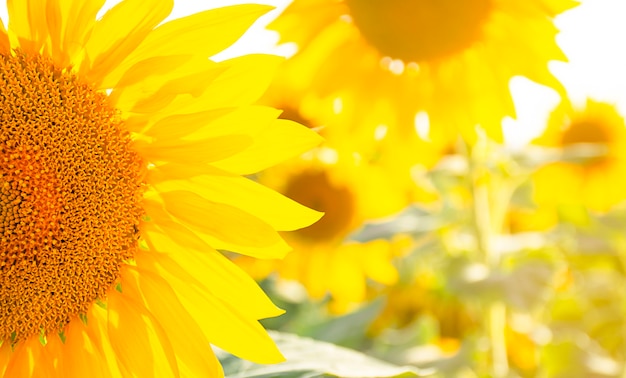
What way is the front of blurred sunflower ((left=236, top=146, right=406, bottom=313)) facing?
toward the camera

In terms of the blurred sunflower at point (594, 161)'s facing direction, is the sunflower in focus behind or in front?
in front

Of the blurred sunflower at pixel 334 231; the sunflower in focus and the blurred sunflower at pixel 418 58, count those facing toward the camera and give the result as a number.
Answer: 3

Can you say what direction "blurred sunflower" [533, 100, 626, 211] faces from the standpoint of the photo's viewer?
facing the viewer

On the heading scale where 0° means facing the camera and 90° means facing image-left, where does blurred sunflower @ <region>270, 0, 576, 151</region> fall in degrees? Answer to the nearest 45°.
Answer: approximately 0°

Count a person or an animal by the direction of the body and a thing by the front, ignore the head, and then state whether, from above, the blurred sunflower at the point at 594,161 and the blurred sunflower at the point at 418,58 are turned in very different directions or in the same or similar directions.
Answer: same or similar directions

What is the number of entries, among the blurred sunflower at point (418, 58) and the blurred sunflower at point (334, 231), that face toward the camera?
2

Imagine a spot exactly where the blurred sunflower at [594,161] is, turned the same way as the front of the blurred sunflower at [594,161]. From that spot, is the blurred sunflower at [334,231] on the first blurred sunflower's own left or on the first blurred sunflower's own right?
on the first blurred sunflower's own right

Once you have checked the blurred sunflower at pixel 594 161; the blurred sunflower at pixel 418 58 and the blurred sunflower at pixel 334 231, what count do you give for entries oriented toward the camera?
3

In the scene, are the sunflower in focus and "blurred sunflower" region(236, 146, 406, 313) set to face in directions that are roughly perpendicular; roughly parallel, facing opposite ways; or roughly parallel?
roughly parallel

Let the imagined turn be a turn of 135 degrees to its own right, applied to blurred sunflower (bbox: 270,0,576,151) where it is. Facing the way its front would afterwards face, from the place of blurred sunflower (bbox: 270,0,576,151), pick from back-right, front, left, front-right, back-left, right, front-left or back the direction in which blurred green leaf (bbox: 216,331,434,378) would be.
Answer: back-left

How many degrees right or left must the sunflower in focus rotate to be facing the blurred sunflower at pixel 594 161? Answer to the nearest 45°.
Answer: approximately 135° to its left

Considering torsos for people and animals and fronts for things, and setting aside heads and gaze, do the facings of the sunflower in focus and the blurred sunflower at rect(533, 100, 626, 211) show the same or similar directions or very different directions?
same or similar directions

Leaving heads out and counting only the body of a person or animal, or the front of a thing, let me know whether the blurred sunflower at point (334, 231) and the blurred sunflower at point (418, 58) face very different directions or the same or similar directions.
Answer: same or similar directions

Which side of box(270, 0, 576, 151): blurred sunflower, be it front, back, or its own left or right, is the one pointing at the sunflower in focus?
front
